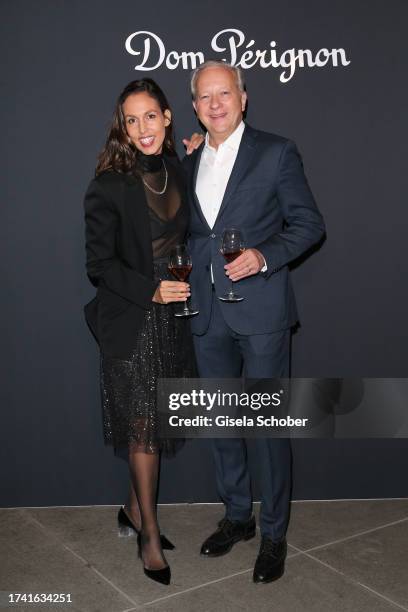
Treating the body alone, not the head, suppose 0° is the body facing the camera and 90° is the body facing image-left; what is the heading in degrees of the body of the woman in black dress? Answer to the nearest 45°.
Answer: approximately 315°

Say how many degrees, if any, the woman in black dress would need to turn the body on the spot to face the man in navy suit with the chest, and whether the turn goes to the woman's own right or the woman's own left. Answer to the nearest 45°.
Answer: approximately 45° to the woman's own left
